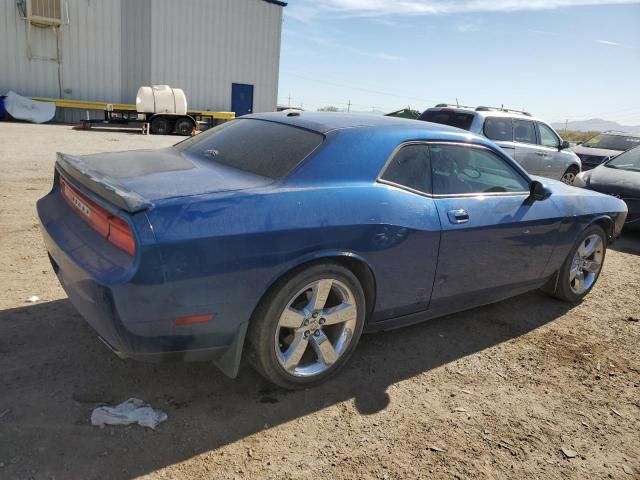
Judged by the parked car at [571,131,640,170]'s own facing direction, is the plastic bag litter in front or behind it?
in front

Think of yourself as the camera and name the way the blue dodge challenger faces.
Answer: facing away from the viewer and to the right of the viewer

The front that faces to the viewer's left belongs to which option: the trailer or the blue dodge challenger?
the trailer

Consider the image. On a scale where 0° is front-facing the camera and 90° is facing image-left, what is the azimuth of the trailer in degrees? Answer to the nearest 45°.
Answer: approximately 90°

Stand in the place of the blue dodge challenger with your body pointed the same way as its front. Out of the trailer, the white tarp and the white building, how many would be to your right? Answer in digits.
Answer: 0

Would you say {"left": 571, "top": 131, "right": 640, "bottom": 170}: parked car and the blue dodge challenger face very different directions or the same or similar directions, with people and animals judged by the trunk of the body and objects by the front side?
very different directions

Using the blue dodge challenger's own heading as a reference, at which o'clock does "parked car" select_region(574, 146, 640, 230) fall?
The parked car is roughly at 12 o'clock from the blue dodge challenger.

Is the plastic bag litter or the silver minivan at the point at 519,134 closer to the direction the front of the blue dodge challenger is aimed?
the silver minivan

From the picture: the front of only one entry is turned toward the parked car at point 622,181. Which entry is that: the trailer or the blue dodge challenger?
the blue dodge challenger

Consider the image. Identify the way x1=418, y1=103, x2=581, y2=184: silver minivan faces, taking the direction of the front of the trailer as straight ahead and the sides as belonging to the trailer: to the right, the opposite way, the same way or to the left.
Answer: the opposite way

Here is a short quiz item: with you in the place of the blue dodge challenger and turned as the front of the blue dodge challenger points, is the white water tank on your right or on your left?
on your left

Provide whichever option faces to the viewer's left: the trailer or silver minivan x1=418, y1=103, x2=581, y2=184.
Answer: the trailer

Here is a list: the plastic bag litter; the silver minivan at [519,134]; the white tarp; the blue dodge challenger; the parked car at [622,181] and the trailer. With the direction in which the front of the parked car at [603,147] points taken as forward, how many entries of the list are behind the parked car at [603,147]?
0

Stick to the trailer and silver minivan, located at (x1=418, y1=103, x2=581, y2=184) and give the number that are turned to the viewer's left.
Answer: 1

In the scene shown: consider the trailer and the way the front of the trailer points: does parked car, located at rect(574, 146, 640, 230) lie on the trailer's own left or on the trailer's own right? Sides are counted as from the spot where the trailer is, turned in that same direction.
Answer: on the trailer's own left

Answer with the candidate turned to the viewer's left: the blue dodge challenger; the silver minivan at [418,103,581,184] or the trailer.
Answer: the trailer

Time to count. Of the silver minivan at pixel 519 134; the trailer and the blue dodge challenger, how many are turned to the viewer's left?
1

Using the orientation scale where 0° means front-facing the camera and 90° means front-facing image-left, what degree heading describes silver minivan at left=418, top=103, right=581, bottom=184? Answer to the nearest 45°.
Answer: approximately 225°

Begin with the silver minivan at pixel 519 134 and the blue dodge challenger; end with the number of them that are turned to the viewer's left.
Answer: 0

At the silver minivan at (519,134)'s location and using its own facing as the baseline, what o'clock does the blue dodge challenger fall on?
The blue dodge challenger is roughly at 5 o'clock from the silver minivan.

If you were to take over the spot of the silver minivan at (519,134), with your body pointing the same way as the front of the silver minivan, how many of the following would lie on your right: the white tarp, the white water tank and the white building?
0

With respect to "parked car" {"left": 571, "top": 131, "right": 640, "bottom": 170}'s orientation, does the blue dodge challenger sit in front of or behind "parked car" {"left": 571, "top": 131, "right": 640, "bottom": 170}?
in front
